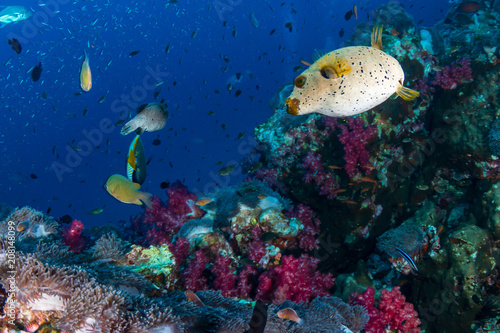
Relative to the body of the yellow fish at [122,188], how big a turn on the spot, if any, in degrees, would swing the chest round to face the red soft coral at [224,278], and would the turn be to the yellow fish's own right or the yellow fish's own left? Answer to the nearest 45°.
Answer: approximately 135° to the yellow fish's own left

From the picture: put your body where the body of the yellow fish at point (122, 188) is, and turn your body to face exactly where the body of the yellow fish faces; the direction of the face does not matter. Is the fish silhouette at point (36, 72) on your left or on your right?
on your right

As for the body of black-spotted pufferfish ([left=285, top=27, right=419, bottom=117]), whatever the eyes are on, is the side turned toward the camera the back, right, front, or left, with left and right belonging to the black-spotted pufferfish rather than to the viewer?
left

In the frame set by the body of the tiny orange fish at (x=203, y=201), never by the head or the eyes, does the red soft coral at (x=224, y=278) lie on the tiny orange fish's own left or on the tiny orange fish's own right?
on the tiny orange fish's own left

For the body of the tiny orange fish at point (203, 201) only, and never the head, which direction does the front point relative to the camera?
to the viewer's left

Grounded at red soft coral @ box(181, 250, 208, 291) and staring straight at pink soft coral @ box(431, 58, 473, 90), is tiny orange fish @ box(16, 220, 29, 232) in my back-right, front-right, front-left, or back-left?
back-left

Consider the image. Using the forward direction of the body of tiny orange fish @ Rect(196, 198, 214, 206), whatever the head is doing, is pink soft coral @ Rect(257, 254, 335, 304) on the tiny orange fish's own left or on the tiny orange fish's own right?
on the tiny orange fish's own left

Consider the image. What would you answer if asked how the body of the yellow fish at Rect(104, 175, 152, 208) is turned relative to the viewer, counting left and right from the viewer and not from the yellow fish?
facing to the left of the viewer
